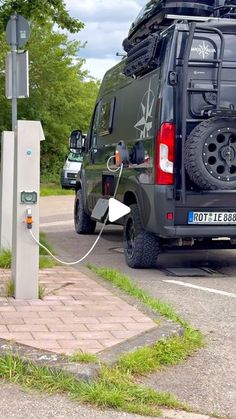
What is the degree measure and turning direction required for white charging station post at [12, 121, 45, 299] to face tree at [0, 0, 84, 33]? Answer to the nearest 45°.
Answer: approximately 180°

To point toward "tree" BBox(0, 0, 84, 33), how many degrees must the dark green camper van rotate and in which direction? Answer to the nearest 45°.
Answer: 0° — it already faces it

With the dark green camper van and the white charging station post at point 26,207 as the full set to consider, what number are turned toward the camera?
1

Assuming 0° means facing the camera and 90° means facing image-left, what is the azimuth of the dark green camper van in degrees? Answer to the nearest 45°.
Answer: approximately 135°

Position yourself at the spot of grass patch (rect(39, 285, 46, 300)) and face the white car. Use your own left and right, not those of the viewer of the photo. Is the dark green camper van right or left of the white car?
right

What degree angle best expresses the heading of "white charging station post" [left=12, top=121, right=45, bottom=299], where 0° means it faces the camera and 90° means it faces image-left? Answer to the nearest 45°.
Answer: approximately 0°

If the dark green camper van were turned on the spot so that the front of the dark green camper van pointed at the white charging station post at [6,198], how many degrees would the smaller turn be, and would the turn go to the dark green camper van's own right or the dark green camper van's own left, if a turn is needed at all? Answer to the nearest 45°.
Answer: approximately 135° to the dark green camper van's own left

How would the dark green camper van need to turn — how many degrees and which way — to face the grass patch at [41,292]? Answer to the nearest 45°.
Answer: approximately 90° to its left

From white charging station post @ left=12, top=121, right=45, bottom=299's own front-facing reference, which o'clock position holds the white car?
The white car is roughly at 6 o'clock from the white charging station post.

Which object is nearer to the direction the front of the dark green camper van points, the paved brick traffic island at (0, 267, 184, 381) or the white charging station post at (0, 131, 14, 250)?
the white charging station post

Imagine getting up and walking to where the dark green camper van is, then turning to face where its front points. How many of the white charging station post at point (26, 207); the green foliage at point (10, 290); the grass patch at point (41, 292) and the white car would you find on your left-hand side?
3
